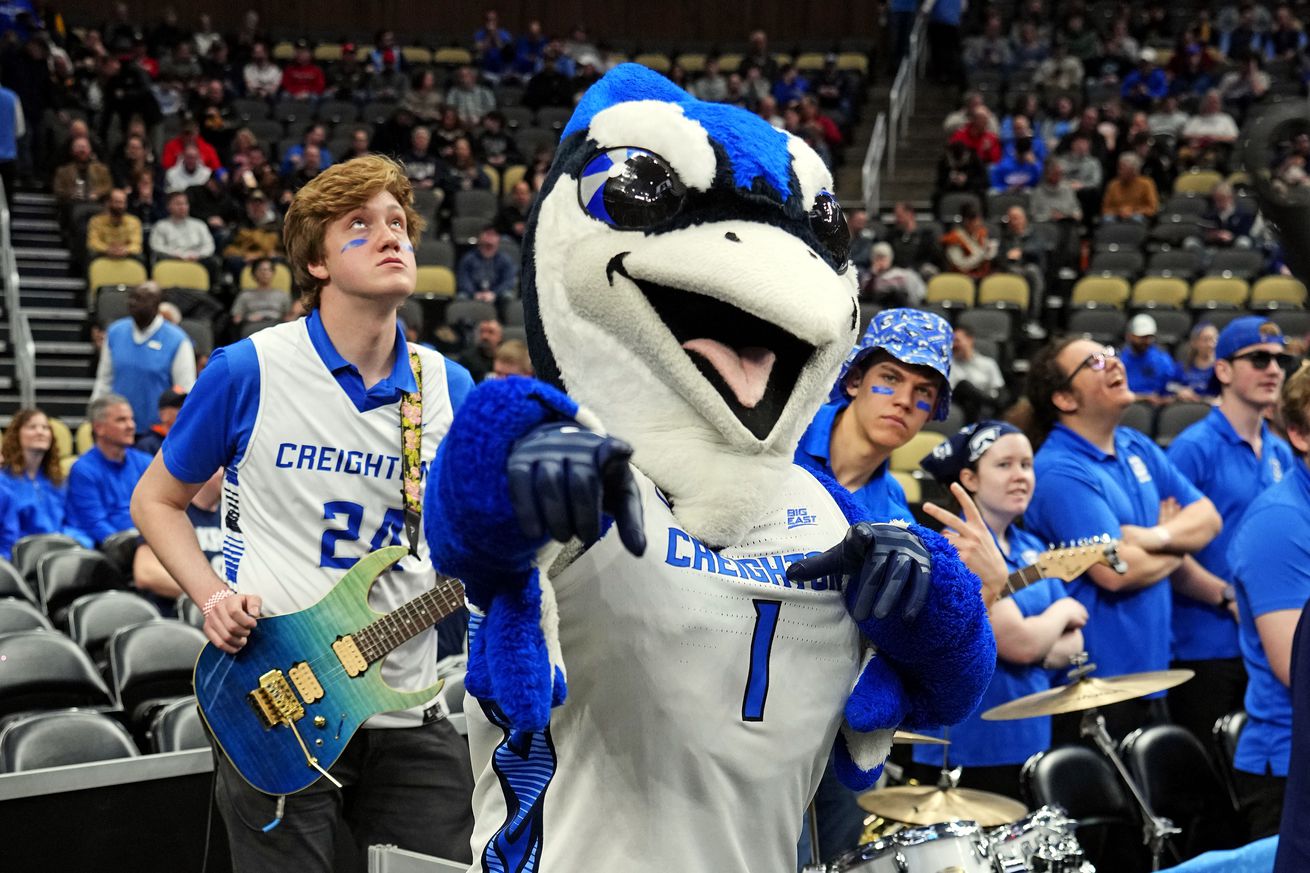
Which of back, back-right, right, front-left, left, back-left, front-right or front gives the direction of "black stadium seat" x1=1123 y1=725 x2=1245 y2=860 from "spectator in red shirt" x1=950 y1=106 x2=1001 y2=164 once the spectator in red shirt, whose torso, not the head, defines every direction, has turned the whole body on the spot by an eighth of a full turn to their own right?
left

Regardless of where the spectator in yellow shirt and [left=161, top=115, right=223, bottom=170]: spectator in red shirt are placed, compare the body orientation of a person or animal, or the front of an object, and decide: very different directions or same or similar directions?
same or similar directions

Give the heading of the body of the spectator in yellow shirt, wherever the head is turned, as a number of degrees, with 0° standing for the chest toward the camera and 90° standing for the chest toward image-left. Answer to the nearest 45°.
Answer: approximately 0°

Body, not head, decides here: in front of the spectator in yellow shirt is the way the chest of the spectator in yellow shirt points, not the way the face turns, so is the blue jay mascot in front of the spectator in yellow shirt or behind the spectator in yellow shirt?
in front

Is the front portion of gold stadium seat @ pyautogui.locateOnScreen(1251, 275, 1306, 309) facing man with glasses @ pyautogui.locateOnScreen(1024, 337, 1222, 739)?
yes

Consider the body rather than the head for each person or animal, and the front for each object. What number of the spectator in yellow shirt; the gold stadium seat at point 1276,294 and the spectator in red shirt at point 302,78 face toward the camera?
3

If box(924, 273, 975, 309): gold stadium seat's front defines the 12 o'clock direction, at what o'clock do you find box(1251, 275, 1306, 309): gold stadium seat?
box(1251, 275, 1306, 309): gold stadium seat is roughly at 9 o'clock from box(924, 273, 975, 309): gold stadium seat.

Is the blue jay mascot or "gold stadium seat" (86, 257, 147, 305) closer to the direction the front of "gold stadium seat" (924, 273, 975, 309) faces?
the blue jay mascot

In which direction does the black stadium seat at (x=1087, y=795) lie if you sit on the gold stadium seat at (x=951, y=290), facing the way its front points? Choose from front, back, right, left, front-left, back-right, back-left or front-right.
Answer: front

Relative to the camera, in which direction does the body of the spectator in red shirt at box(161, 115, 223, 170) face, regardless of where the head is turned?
toward the camera

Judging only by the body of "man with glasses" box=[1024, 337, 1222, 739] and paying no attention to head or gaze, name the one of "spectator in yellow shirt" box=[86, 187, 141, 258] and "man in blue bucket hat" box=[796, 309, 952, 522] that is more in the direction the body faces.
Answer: the man in blue bucket hat

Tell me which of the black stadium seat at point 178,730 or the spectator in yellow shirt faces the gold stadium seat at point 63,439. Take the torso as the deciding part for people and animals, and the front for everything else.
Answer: the spectator in yellow shirt

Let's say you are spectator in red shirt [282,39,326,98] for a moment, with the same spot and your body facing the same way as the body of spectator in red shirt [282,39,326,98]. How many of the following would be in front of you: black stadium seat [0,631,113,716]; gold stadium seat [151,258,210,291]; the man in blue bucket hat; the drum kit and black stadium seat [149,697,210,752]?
5

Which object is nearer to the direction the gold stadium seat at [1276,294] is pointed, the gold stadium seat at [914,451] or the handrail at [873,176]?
the gold stadium seat

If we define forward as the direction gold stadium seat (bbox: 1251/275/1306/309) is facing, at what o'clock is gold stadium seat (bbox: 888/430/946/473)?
gold stadium seat (bbox: 888/430/946/473) is roughly at 1 o'clock from gold stadium seat (bbox: 1251/275/1306/309).

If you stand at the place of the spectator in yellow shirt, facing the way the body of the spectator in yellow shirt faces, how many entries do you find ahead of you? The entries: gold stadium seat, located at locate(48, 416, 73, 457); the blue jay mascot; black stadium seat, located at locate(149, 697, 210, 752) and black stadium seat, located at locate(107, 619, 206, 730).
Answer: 4
